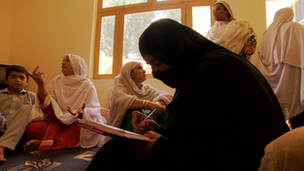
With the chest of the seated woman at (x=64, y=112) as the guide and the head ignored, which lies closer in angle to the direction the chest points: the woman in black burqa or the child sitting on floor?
the woman in black burqa

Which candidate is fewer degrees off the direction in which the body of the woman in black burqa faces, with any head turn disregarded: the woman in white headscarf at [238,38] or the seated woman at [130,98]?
the seated woman

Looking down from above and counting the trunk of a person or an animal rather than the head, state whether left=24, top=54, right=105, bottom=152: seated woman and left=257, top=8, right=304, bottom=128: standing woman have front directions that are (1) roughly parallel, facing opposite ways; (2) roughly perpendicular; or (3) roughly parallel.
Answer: roughly parallel, facing opposite ways

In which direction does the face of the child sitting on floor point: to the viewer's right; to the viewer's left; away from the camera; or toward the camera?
toward the camera

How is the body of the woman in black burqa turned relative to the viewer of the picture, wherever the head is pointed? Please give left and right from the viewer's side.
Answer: facing to the left of the viewer

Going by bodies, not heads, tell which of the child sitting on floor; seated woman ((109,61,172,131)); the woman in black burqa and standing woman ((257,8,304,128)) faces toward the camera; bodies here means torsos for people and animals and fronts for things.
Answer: the child sitting on floor

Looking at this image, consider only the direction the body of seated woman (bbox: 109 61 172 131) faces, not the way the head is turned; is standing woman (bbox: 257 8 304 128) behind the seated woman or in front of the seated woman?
in front

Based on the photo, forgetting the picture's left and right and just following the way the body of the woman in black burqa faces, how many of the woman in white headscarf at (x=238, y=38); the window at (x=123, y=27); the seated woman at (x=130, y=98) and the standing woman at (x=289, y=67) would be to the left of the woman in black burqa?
0

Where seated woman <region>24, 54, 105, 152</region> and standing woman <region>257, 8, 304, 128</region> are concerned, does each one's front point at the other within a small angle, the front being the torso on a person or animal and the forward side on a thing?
no

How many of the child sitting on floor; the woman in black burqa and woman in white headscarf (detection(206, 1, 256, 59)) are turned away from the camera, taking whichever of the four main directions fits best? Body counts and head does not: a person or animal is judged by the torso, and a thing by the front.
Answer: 0

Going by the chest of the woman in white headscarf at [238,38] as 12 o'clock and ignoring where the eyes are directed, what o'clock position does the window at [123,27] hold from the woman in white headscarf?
The window is roughly at 2 o'clock from the woman in white headscarf.

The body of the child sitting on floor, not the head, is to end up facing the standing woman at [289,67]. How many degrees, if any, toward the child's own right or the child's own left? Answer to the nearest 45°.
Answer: approximately 45° to the child's own left

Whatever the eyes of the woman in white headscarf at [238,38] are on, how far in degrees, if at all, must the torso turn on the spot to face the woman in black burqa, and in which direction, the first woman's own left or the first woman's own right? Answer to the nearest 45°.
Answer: approximately 45° to the first woman's own left
